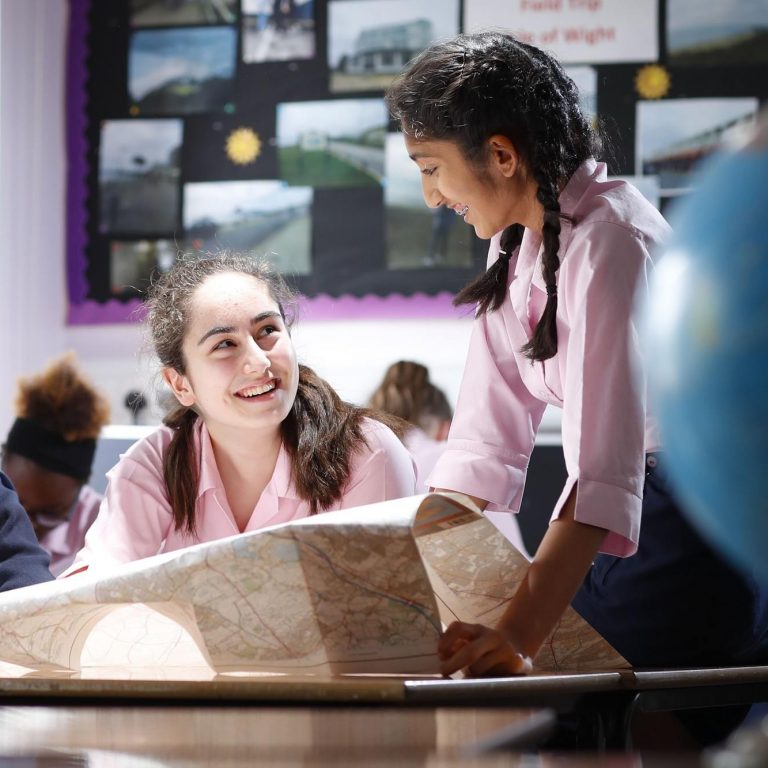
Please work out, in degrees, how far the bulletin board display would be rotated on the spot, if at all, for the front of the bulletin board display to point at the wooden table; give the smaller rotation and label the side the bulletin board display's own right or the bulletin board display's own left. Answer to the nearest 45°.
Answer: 0° — it already faces it

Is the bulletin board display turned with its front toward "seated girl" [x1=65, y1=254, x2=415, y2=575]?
yes

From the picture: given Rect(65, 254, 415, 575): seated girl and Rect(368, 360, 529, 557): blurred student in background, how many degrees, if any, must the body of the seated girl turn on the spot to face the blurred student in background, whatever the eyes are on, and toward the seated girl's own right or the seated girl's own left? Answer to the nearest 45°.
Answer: approximately 180°

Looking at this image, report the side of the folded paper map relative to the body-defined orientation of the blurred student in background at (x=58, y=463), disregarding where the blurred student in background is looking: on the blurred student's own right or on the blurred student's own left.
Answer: on the blurred student's own left

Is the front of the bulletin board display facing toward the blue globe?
yes

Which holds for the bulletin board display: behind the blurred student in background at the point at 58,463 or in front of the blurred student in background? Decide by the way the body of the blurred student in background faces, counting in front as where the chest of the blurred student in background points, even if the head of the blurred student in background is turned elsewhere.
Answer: behind

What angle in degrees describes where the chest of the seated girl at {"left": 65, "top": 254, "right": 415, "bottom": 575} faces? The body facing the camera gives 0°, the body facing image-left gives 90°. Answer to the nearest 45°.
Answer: approximately 0°

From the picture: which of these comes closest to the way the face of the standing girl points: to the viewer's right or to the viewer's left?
to the viewer's left

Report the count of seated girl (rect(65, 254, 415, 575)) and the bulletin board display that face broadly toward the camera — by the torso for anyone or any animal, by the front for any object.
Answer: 2
